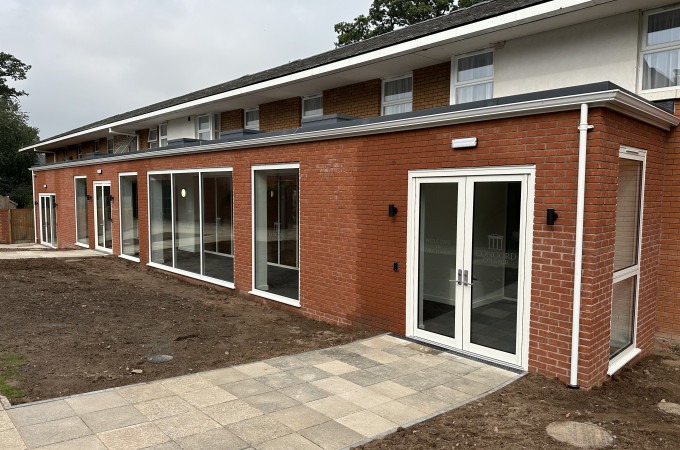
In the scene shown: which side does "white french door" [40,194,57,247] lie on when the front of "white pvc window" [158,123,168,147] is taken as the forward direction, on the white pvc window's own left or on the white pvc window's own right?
on the white pvc window's own right

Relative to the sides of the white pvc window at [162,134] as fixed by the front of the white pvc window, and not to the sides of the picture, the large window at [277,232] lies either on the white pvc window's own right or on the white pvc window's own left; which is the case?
on the white pvc window's own left

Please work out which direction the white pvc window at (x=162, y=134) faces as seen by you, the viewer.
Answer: facing the viewer and to the left of the viewer

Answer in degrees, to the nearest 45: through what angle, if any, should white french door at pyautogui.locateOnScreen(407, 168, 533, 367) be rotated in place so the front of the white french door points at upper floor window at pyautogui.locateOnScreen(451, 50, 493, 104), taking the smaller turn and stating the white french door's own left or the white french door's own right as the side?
approximately 135° to the white french door's own right

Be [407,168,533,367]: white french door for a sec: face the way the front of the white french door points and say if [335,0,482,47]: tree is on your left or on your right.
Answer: on your right

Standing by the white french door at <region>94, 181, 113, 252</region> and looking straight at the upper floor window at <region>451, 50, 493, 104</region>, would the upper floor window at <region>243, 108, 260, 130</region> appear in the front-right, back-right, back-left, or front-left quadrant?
front-left

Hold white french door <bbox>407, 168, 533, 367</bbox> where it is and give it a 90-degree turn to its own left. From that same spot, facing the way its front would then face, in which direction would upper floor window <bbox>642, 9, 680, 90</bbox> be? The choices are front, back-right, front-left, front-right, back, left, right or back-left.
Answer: left

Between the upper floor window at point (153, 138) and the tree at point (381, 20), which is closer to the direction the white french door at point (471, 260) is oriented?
the upper floor window

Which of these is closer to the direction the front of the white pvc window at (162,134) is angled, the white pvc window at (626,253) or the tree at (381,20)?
the white pvc window

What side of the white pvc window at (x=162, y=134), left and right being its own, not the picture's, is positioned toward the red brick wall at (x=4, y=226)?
right

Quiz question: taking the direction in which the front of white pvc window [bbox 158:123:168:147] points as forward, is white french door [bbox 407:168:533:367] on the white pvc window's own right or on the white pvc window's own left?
on the white pvc window's own left

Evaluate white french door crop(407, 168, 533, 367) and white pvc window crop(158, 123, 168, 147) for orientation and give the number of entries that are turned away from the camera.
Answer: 0

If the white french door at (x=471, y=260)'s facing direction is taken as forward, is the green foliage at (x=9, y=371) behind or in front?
in front
